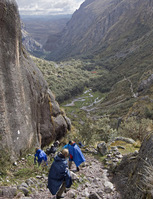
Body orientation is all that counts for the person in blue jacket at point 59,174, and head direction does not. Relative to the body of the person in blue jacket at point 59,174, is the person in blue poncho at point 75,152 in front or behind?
in front

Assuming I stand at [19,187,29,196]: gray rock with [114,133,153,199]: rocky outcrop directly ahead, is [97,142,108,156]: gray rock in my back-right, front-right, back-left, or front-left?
front-left

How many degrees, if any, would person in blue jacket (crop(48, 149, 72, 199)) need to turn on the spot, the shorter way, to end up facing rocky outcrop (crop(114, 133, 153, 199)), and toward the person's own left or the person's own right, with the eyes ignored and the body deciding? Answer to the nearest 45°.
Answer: approximately 45° to the person's own right

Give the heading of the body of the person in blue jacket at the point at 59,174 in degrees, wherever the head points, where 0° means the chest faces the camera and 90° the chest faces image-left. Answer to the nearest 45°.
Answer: approximately 225°

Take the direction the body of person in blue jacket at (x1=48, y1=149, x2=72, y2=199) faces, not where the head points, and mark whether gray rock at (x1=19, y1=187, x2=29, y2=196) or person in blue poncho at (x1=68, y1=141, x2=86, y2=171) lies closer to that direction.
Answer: the person in blue poncho

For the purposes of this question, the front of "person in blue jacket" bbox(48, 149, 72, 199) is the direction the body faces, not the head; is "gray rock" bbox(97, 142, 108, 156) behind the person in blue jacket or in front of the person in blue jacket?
in front

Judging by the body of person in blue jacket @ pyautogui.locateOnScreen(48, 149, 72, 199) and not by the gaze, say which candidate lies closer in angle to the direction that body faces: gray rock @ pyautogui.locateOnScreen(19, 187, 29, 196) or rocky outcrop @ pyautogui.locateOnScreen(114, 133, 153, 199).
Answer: the rocky outcrop

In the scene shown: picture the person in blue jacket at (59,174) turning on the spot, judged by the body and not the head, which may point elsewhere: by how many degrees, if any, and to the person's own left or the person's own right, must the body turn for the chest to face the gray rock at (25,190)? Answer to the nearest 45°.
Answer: approximately 135° to the person's own left
